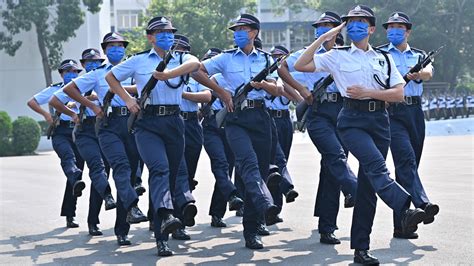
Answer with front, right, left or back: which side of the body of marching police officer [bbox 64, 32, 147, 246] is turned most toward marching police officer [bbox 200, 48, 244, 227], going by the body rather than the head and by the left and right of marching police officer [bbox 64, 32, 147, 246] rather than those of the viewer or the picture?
left

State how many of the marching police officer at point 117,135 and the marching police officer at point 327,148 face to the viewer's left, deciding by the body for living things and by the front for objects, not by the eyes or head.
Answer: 0
